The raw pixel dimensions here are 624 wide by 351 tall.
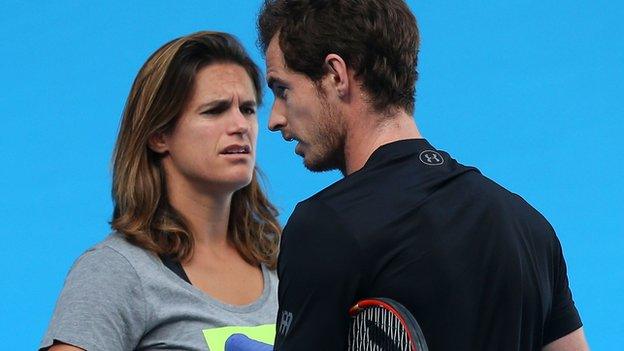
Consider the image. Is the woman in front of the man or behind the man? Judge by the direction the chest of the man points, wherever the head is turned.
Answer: in front

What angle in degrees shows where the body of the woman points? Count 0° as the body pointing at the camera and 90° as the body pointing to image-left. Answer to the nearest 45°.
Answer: approximately 315°

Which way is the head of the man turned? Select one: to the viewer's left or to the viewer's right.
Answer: to the viewer's left

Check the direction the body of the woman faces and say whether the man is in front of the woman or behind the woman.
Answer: in front

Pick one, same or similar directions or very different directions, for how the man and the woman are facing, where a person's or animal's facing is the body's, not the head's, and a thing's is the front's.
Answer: very different directions

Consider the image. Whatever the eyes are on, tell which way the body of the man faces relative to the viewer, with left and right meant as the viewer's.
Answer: facing away from the viewer and to the left of the viewer

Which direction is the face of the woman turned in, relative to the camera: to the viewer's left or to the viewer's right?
to the viewer's right
